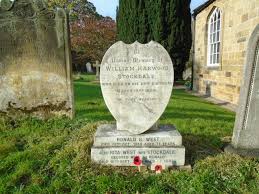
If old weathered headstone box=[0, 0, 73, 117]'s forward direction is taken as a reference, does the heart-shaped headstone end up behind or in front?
in front

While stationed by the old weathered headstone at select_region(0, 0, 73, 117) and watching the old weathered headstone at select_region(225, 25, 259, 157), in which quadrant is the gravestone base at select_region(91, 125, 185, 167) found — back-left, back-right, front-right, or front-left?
front-right

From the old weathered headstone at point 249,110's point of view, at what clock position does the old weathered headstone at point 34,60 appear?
the old weathered headstone at point 34,60 is roughly at 3 o'clock from the old weathered headstone at point 249,110.

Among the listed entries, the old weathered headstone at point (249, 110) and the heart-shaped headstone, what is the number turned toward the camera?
2

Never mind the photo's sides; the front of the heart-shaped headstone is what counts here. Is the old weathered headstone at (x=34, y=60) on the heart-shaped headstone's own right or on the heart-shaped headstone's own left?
on the heart-shaped headstone's own right

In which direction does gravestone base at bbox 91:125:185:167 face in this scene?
toward the camera

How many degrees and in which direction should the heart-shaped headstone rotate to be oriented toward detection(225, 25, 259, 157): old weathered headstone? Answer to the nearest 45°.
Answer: approximately 90° to its left

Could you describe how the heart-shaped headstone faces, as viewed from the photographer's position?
facing the viewer

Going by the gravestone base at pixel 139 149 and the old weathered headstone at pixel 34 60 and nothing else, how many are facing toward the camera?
2

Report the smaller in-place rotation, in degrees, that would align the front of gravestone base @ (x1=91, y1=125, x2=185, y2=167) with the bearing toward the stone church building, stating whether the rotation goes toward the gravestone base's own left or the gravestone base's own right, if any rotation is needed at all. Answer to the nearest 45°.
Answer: approximately 135° to the gravestone base's own left

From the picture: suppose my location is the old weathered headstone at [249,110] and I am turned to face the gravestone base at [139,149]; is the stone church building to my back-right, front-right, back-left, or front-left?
back-right
